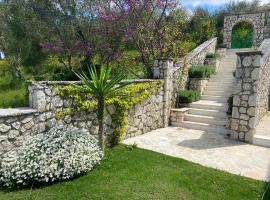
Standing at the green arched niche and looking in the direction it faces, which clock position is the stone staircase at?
The stone staircase is roughly at 12 o'clock from the green arched niche.

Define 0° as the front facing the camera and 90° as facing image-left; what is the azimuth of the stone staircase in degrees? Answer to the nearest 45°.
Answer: approximately 0°

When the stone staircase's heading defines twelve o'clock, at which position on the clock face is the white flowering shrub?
The white flowering shrub is roughly at 1 o'clock from the stone staircase.

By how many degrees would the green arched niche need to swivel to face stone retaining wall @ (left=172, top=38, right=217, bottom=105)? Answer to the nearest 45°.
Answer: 0° — it already faces it

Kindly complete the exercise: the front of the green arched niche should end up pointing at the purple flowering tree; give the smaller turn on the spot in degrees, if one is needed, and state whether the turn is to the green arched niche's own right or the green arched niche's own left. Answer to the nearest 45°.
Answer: approximately 45° to the green arched niche's own right

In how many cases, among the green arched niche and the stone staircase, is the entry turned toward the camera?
2

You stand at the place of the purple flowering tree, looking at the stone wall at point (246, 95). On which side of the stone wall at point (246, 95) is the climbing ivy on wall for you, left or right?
right

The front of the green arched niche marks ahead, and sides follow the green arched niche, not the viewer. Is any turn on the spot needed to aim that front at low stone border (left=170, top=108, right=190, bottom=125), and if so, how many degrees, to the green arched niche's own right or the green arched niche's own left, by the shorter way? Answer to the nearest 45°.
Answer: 0° — it already faces it

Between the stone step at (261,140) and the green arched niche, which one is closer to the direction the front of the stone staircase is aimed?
the stone step
